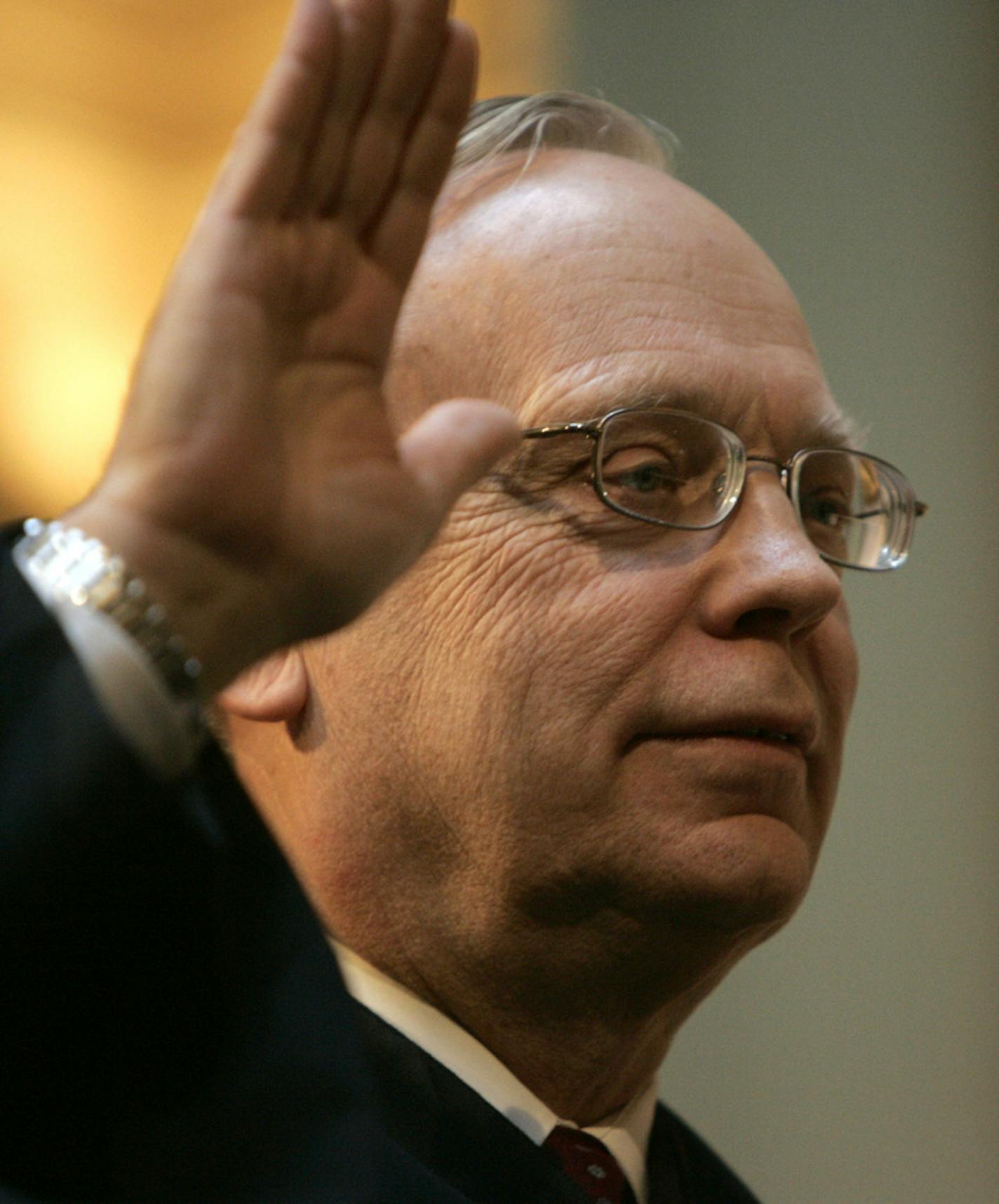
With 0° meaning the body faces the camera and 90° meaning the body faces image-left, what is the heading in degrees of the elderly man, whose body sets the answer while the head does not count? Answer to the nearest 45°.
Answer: approximately 315°

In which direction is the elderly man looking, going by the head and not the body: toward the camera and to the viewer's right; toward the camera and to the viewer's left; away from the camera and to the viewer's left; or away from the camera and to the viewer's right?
toward the camera and to the viewer's right
